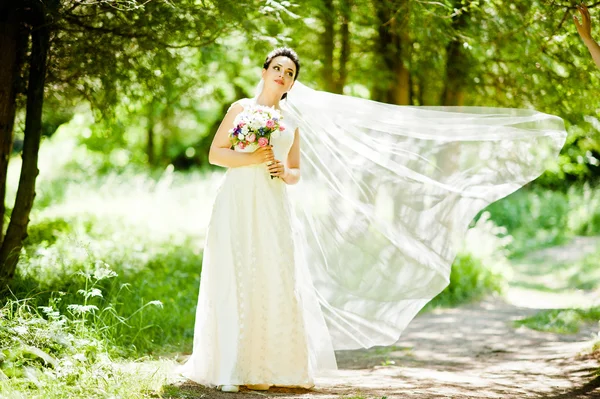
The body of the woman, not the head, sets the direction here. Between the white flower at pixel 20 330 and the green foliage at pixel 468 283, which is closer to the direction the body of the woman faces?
the white flower

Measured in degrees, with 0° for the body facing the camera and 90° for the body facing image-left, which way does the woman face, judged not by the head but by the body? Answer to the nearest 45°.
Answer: approximately 0°

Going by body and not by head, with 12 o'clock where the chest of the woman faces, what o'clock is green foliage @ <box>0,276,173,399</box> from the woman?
The green foliage is roughly at 2 o'clock from the woman.

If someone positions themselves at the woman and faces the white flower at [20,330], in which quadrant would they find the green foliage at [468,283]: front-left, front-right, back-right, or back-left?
back-right

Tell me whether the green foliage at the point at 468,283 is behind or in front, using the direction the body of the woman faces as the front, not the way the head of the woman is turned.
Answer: behind

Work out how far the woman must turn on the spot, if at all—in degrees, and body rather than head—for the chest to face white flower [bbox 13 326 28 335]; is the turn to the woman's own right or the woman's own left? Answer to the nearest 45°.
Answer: approximately 90° to the woman's own right

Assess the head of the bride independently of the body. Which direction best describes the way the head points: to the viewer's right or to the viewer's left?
to the viewer's right
